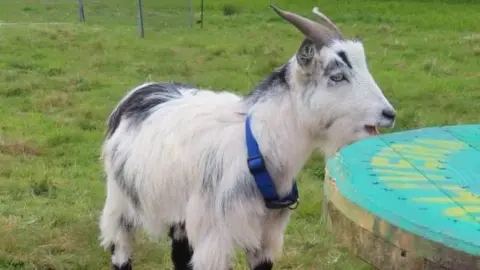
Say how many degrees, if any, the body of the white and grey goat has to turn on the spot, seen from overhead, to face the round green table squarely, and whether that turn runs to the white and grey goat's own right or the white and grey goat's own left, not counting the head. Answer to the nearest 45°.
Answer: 0° — it already faces it

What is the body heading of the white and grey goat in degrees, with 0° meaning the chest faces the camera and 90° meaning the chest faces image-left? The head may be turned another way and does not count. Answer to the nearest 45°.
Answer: approximately 315°

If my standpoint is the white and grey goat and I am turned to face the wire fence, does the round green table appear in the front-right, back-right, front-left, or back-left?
back-right

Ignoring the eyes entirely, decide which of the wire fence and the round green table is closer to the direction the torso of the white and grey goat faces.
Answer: the round green table

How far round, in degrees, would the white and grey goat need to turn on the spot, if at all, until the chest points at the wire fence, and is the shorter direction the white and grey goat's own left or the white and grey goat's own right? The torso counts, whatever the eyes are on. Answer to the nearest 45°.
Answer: approximately 135° to the white and grey goat's own left
